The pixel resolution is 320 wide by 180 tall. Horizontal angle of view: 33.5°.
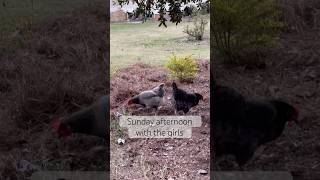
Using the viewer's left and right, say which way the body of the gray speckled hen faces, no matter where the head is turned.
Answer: facing to the left of the viewer
